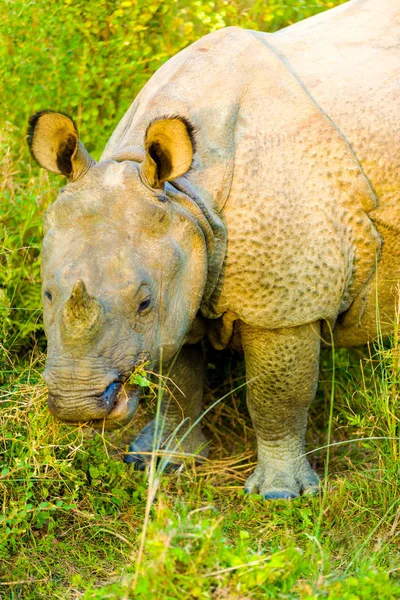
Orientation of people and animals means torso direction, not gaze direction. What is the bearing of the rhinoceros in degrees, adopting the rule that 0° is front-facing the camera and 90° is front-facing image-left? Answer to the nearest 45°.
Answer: approximately 45°
